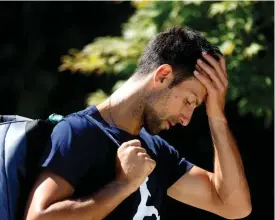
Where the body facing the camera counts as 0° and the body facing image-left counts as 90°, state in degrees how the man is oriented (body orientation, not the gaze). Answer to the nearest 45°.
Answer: approximately 315°
